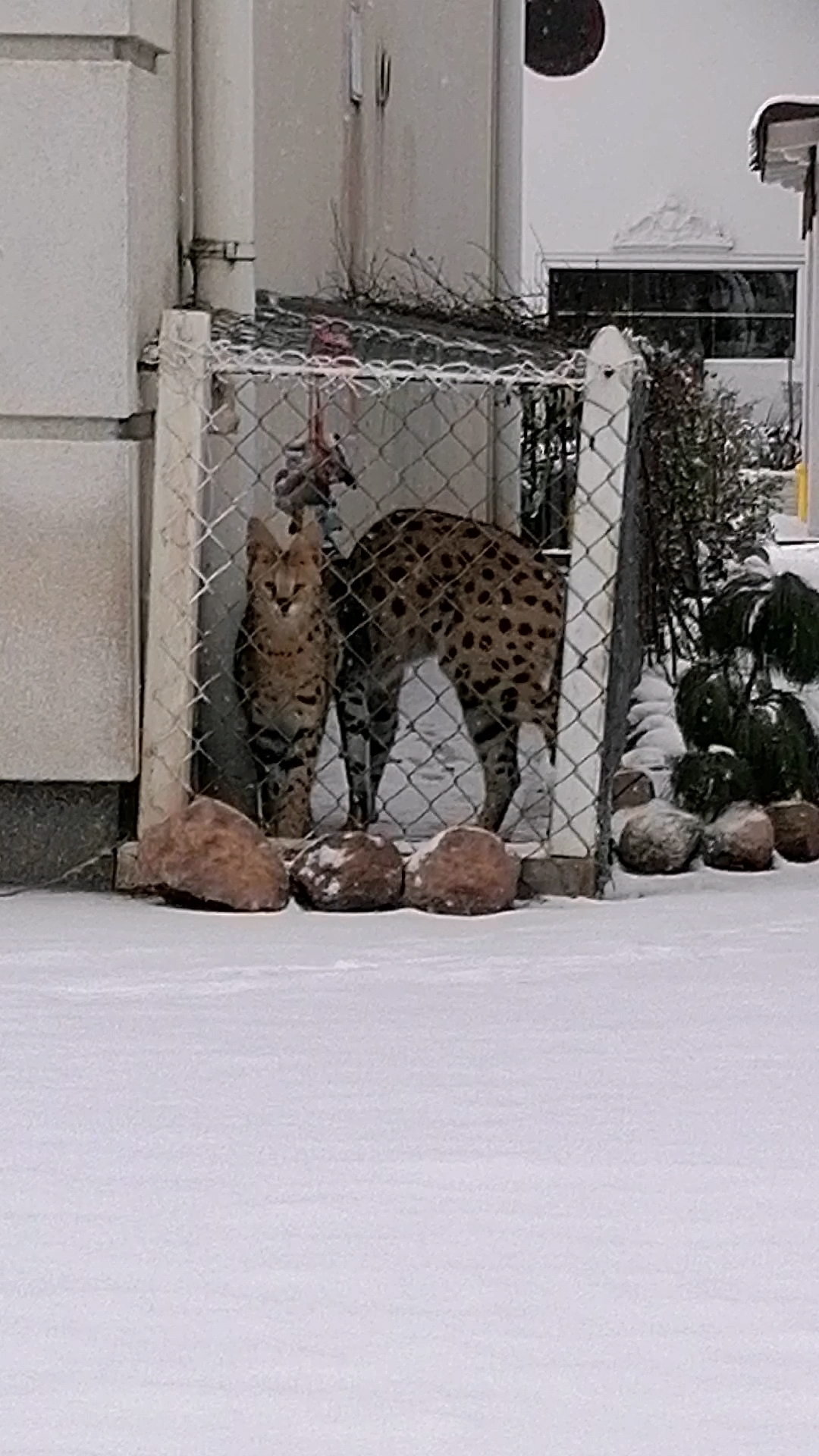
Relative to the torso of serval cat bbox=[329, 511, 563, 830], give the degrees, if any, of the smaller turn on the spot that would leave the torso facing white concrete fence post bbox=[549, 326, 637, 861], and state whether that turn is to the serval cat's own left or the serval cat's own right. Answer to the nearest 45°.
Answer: approximately 135° to the serval cat's own left

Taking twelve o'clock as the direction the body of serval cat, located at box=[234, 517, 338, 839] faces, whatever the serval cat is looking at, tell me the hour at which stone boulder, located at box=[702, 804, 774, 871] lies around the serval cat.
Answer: The stone boulder is roughly at 9 o'clock from the serval cat.

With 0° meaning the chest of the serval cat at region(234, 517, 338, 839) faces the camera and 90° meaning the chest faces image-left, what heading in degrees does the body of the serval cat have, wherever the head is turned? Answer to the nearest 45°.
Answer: approximately 0°

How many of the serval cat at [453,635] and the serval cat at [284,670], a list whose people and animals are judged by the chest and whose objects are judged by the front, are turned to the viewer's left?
1

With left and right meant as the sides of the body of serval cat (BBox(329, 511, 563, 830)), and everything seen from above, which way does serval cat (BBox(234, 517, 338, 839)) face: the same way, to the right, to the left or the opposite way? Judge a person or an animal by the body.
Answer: to the left

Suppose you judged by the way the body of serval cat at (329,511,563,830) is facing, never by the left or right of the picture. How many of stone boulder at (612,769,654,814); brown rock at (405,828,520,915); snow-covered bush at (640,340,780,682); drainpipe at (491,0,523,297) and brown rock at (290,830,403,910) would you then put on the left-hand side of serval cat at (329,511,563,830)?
2

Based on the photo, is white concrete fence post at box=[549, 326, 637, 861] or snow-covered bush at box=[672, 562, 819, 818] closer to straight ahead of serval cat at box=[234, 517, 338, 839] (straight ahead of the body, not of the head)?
the white concrete fence post

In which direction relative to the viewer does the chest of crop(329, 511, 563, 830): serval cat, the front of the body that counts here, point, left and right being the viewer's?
facing to the left of the viewer

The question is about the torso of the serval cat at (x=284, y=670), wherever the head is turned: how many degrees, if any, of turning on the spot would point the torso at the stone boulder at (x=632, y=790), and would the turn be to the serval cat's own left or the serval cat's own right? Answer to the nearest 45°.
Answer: approximately 135° to the serval cat's own left

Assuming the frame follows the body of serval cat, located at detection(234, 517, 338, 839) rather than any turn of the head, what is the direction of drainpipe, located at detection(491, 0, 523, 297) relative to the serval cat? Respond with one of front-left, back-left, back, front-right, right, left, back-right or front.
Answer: back

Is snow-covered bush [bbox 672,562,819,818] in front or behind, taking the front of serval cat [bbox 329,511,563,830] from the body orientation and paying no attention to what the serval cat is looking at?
behind

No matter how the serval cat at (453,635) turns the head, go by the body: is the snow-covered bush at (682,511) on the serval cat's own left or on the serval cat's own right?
on the serval cat's own right
